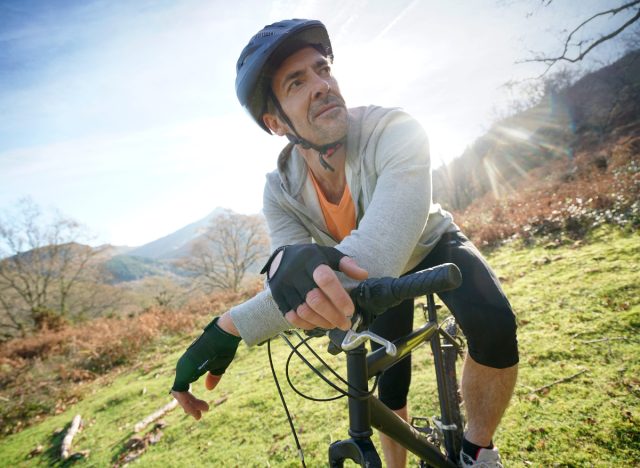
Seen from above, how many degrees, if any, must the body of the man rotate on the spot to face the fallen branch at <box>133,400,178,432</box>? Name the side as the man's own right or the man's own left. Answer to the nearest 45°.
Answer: approximately 90° to the man's own right

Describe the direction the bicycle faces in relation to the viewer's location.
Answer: facing the viewer and to the left of the viewer

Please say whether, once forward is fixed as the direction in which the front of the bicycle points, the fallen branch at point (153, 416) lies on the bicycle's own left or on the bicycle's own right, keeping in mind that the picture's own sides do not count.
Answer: on the bicycle's own right

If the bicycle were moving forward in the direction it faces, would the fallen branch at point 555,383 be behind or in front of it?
behind

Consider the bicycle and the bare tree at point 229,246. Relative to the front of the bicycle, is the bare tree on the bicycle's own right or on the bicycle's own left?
on the bicycle's own right

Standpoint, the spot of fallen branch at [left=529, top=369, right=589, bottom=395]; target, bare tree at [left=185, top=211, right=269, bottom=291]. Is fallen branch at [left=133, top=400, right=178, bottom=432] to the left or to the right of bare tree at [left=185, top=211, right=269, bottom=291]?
left

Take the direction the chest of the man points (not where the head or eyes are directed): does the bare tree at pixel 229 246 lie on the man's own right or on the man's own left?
on the man's own right

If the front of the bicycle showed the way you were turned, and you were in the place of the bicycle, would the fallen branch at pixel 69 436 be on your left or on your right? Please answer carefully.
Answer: on your right
